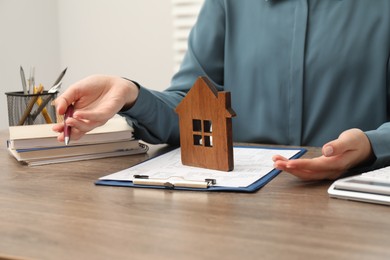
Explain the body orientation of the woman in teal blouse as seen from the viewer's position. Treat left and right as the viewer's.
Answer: facing the viewer

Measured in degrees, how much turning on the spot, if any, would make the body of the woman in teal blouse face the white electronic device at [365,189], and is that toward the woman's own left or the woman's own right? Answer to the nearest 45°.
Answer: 0° — they already face it

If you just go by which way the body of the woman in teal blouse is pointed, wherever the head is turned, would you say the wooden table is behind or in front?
in front
